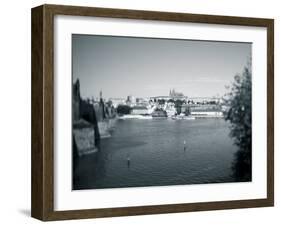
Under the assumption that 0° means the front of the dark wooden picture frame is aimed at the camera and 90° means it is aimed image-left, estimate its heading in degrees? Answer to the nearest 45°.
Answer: approximately 315°
